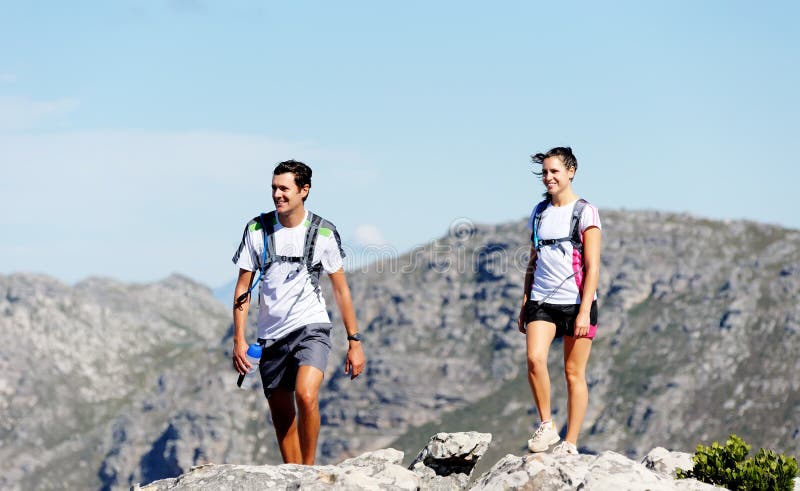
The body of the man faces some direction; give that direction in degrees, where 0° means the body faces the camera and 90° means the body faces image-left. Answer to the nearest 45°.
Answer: approximately 0°

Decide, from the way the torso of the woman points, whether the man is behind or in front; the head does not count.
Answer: in front

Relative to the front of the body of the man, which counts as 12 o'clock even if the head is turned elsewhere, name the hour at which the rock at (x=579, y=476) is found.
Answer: The rock is roughly at 10 o'clock from the man.

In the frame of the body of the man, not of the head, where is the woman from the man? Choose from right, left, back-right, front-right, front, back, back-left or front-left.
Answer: left

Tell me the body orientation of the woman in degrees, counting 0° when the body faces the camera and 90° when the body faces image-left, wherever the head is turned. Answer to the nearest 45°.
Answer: approximately 45°

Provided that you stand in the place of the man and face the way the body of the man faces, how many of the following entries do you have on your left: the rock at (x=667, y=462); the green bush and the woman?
3

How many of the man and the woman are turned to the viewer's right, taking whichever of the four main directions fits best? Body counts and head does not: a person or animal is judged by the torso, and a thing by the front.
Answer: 0

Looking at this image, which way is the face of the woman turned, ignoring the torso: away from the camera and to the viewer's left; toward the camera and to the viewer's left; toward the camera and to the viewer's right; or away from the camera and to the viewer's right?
toward the camera and to the viewer's left
